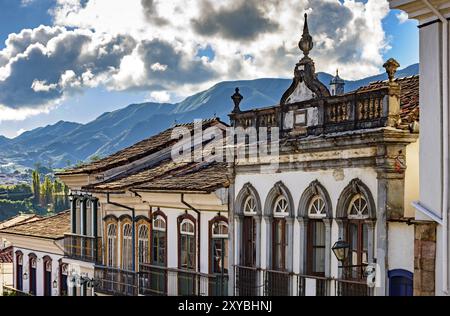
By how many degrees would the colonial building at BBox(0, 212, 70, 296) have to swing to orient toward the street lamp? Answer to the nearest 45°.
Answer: approximately 45° to its left

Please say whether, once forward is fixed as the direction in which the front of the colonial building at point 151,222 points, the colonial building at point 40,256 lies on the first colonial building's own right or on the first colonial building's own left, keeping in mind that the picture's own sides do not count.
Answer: on the first colonial building's own right

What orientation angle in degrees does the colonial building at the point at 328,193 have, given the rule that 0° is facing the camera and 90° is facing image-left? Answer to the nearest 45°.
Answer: approximately 45°

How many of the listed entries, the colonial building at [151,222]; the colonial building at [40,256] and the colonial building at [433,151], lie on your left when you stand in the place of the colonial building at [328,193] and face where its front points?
1

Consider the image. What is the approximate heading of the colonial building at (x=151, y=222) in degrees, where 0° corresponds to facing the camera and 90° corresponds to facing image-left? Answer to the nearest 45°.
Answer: approximately 45°

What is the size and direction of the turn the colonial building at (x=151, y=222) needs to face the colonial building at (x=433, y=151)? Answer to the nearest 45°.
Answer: approximately 90° to its left

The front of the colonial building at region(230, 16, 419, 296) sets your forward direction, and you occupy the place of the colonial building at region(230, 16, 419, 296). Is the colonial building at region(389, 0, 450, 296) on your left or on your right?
on your left

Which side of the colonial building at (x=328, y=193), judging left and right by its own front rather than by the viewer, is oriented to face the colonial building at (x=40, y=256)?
right
